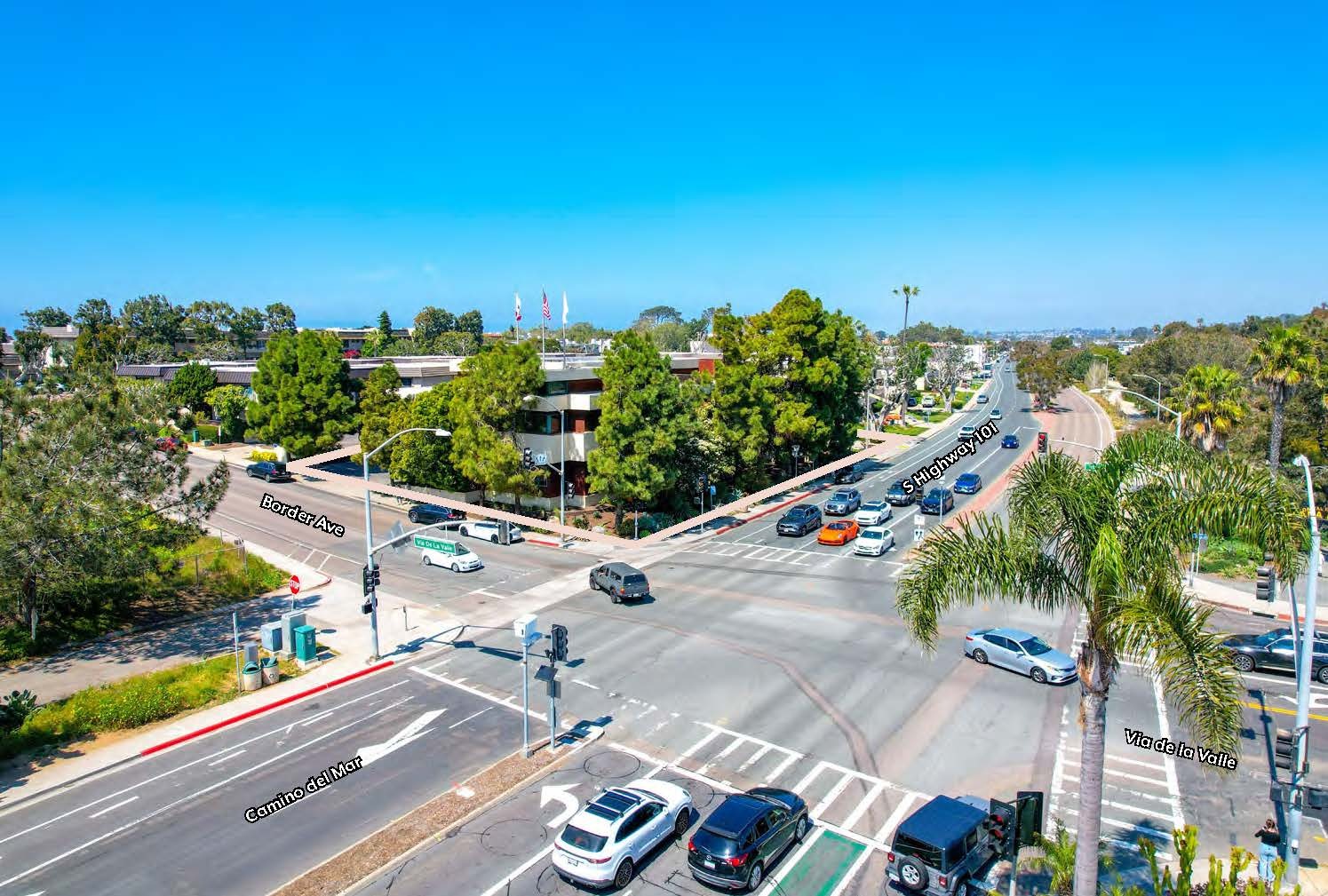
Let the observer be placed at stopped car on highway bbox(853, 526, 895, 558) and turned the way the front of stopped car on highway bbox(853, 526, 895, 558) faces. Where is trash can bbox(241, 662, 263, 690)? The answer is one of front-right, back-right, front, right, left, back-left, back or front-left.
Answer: front

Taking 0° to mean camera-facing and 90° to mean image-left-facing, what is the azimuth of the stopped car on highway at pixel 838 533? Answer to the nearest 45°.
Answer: approximately 45°

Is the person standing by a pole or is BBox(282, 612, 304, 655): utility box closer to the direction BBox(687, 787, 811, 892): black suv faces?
the person standing by a pole

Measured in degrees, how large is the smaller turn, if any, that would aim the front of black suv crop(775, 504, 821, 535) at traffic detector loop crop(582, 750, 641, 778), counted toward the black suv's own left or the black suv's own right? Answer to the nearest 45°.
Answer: approximately 45° to the black suv's own left

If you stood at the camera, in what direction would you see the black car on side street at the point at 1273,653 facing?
facing to the left of the viewer

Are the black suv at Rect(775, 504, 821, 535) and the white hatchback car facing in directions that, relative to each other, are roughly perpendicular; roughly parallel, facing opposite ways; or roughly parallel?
roughly perpendicular

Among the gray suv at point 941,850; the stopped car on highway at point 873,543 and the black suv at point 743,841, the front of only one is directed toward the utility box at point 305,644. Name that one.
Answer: the stopped car on highway

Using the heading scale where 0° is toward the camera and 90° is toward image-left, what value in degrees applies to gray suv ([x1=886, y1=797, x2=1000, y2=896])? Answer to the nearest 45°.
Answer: approximately 225°

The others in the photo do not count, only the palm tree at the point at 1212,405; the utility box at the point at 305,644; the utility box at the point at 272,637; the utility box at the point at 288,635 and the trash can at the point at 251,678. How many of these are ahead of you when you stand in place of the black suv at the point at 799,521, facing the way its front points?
4

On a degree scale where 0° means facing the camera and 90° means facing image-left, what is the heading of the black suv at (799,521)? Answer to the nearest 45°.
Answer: approximately 45°

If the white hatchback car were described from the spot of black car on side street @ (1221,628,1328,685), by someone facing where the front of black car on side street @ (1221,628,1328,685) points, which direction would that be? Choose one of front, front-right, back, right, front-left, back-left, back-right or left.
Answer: front

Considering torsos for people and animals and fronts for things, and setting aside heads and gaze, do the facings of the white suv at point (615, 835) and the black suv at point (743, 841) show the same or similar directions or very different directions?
same or similar directions

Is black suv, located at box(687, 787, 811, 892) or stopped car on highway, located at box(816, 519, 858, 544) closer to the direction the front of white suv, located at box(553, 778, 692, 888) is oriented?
the stopped car on highway
